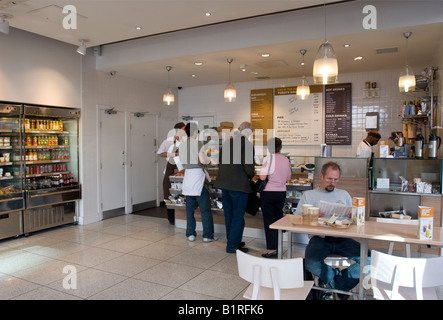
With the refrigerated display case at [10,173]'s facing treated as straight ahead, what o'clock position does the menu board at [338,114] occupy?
The menu board is roughly at 11 o'clock from the refrigerated display case.

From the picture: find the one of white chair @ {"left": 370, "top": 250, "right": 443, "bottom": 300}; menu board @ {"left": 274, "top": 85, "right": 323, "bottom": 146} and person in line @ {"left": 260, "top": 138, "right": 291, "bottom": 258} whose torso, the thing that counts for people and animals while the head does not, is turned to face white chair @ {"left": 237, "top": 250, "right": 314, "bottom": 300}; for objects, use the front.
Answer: the menu board

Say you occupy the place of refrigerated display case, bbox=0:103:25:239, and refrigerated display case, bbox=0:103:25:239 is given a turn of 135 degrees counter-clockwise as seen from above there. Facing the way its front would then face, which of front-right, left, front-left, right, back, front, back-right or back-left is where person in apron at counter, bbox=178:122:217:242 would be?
back-right

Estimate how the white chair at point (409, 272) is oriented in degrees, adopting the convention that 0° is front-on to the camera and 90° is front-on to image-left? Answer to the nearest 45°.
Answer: approximately 180°

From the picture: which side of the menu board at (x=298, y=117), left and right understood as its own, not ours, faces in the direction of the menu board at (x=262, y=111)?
right

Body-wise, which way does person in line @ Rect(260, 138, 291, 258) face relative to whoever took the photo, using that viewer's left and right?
facing away from the viewer and to the left of the viewer

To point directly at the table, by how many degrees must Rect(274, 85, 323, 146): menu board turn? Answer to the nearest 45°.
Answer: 0° — it already faces it

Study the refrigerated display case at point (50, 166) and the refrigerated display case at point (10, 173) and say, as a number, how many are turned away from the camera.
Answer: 0

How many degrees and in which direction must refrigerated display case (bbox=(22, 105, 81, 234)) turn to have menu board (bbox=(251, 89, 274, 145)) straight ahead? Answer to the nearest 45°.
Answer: approximately 45° to its left

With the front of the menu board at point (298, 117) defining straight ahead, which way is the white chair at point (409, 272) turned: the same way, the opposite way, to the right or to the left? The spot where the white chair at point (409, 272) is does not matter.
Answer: the opposite way

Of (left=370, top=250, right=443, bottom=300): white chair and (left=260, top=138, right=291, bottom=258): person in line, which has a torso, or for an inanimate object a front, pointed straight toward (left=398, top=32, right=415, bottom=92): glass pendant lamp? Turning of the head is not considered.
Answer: the white chair

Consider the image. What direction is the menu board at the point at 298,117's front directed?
toward the camera

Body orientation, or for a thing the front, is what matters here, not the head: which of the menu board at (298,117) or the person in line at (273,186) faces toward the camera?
the menu board

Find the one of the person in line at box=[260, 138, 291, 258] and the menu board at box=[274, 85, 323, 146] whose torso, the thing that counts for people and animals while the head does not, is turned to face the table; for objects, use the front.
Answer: the menu board

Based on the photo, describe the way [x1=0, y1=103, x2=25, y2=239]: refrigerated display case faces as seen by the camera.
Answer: facing the viewer and to the right of the viewer

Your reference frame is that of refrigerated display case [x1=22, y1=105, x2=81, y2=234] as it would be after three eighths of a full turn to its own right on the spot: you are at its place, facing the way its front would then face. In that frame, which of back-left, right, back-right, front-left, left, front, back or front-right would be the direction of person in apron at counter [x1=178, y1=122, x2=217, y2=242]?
back-left

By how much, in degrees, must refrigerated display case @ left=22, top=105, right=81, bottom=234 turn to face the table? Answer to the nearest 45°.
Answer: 0° — it already faces it

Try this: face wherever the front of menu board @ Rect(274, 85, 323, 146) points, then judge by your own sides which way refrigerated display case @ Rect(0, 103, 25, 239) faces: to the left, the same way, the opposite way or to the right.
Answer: to the left

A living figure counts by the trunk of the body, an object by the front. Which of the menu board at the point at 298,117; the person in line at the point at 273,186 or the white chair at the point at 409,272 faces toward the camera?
the menu board

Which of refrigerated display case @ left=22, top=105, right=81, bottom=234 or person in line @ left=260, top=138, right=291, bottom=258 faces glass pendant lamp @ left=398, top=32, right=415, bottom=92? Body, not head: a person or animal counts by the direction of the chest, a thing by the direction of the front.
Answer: the refrigerated display case

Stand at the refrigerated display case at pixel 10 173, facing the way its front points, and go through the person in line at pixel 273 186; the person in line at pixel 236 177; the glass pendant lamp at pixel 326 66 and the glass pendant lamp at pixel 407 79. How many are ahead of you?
4
